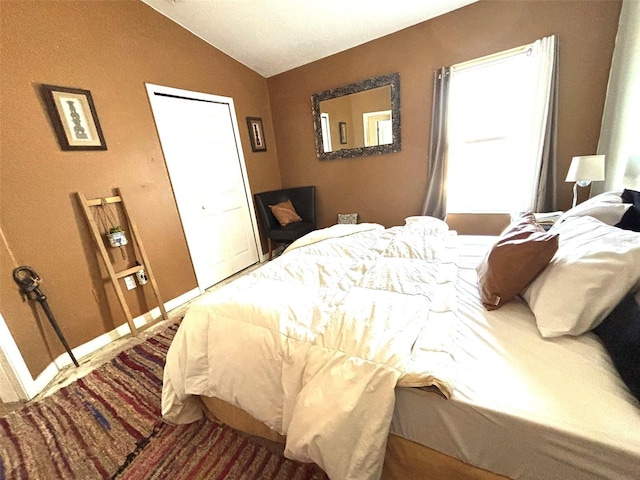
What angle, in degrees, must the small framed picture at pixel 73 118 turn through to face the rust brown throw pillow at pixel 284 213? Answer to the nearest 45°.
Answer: approximately 45° to its left

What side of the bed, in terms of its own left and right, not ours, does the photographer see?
left

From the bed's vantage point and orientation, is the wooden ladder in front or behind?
in front

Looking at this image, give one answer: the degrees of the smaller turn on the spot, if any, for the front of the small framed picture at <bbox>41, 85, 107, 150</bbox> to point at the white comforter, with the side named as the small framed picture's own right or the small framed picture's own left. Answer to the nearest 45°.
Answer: approximately 45° to the small framed picture's own right

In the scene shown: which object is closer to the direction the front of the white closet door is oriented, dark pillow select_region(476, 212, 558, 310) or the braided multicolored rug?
the dark pillow

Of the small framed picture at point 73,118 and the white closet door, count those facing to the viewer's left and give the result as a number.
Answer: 0

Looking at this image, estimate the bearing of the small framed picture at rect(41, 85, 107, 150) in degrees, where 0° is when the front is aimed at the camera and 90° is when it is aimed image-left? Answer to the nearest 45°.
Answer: approximately 315°

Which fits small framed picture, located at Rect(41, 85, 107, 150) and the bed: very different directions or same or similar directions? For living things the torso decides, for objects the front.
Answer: very different directions

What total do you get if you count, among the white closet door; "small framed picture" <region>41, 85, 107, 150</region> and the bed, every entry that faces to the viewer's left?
1

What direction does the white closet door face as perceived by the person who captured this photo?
facing the viewer and to the right of the viewer

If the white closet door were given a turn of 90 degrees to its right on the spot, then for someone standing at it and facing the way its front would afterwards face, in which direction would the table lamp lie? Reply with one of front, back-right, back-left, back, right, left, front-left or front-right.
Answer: left

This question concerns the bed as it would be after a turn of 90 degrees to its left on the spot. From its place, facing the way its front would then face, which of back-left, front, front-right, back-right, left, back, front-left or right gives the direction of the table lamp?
back-left

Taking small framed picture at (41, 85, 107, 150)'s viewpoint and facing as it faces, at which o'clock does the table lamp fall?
The table lamp is roughly at 12 o'clock from the small framed picture.

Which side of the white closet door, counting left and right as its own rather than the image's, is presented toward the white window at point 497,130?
front

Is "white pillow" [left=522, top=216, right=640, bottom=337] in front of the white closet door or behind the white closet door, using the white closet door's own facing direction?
in front

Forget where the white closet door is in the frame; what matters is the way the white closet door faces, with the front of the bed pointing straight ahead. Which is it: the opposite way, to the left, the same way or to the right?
the opposite way

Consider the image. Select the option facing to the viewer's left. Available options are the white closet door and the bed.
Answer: the bed
